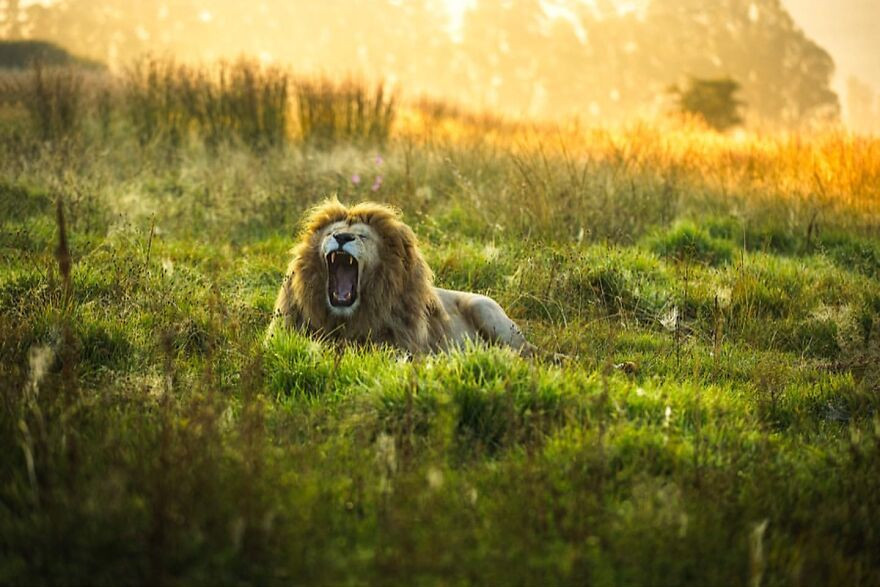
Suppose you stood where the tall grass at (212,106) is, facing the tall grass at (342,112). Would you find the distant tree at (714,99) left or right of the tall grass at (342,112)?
left

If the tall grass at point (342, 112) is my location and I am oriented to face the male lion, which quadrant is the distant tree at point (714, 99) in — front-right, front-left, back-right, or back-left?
back-left

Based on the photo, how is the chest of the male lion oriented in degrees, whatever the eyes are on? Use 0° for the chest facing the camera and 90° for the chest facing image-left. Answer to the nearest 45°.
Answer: approximately 45°

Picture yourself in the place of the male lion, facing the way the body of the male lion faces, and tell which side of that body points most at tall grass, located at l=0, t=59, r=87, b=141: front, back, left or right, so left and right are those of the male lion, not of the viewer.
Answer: right

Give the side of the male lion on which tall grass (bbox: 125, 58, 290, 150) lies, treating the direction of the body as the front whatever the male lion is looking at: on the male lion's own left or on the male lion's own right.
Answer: on the male lion's own right

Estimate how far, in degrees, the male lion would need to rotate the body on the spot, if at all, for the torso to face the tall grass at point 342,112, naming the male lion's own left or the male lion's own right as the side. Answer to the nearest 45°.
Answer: approximately 135° to the male lion's own right

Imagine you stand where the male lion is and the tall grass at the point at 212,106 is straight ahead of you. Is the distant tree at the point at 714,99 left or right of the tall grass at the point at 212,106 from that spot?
right
